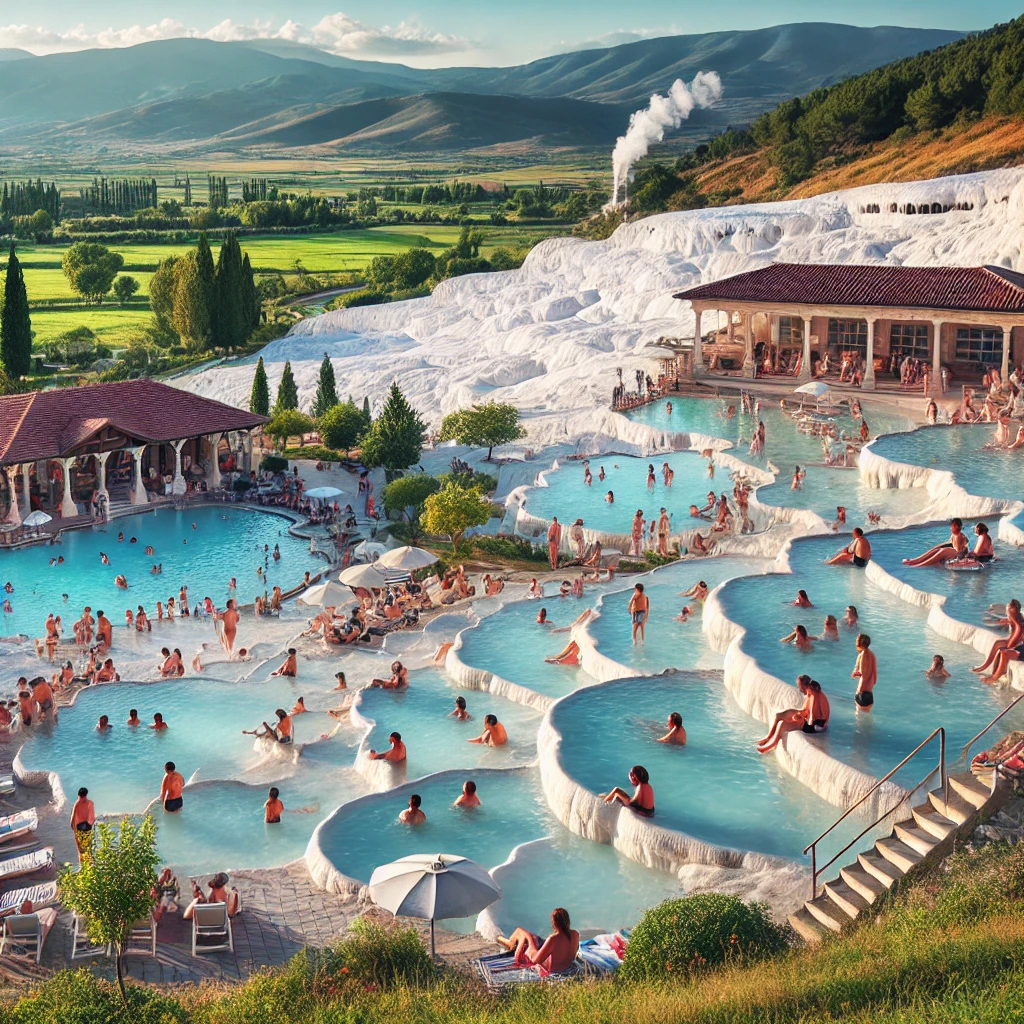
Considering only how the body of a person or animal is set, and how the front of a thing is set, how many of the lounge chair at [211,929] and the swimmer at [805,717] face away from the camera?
1

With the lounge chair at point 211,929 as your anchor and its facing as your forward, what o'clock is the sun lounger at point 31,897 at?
The sun lounger is roughly at 10 o'clock from the lounge chair.

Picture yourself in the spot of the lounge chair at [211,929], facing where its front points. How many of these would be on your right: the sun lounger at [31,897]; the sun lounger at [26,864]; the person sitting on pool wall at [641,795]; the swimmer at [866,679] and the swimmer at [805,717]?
3

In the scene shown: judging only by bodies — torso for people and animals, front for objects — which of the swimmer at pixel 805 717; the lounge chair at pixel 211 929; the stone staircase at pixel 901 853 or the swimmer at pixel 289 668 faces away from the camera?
the lounge chair

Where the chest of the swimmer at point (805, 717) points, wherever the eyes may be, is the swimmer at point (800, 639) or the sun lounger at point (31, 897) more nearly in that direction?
the sun lounger

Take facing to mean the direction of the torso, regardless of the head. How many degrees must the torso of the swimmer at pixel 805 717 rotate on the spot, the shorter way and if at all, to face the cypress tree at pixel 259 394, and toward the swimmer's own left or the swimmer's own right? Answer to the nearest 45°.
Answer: approximately 45° to the swimmer's own right

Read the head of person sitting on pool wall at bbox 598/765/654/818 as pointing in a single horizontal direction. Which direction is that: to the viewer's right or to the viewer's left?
to the viewer's left

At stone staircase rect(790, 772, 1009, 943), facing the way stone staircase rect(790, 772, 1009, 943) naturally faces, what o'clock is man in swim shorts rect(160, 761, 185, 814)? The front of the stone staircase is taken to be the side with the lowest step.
The man in swim shorts is roughly at 2 o'clock from the stone staircase.

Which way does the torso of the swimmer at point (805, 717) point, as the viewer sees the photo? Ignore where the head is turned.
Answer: to the viewer's left

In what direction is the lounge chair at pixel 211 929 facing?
away from the camera
